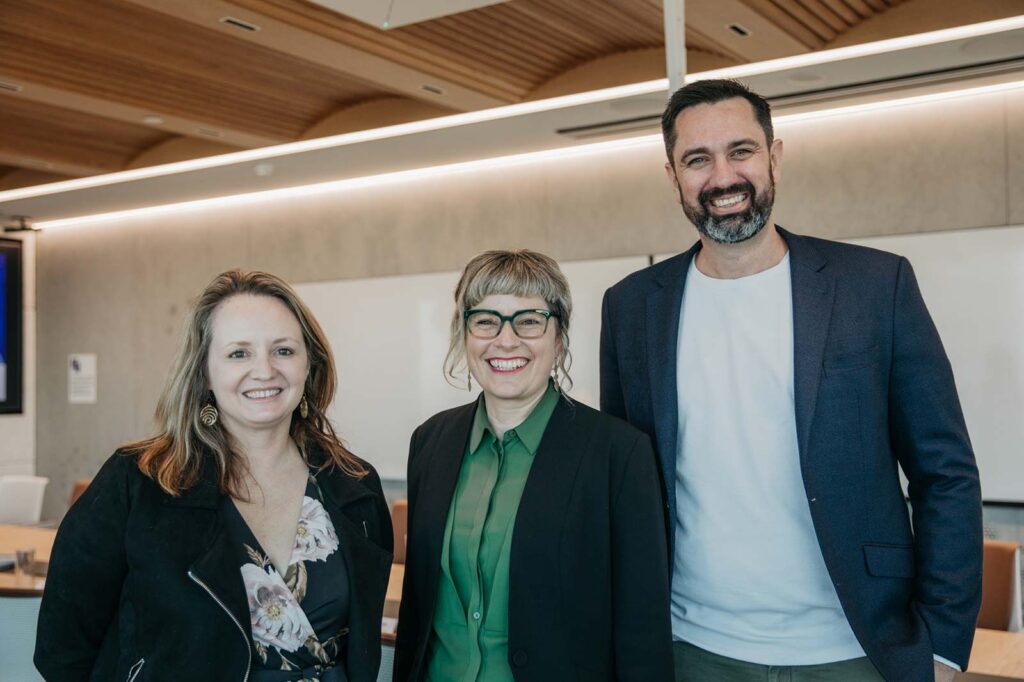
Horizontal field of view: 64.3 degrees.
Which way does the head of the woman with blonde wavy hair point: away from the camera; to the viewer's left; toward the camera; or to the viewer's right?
toward the camera

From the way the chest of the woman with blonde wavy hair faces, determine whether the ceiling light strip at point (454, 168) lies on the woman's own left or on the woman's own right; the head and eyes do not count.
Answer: on the woman's own left

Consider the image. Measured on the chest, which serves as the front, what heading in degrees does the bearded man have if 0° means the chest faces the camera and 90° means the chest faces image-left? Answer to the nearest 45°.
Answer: approximately 0°

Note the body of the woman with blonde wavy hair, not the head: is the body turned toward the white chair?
no

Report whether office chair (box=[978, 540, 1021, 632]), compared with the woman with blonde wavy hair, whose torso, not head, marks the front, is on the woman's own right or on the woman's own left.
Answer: on the woman's own left

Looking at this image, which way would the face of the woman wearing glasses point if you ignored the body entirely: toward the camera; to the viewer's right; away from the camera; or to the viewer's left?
toward the camera

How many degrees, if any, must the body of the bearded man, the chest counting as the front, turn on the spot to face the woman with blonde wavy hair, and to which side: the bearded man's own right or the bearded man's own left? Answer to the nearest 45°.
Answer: approximately 90° to the bearded man's own right

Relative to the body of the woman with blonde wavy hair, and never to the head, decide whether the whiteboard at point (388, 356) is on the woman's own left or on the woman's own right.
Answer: on the woman's own left

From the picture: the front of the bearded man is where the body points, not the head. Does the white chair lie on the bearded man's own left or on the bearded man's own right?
on the bearded man's own right

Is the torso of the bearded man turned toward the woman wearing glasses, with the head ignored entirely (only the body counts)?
no

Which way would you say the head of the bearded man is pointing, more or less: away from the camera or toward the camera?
toward the camera

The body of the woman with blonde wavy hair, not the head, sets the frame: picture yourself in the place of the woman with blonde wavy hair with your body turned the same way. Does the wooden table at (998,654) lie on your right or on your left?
on your left

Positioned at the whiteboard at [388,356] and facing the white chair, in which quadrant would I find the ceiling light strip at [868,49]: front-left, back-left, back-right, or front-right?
back-left

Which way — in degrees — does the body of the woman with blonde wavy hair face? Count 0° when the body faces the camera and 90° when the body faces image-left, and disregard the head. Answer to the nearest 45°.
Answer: approximately 315°

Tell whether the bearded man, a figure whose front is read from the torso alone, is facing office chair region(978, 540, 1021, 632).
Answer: no

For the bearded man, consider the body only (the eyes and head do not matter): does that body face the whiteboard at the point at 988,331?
no
